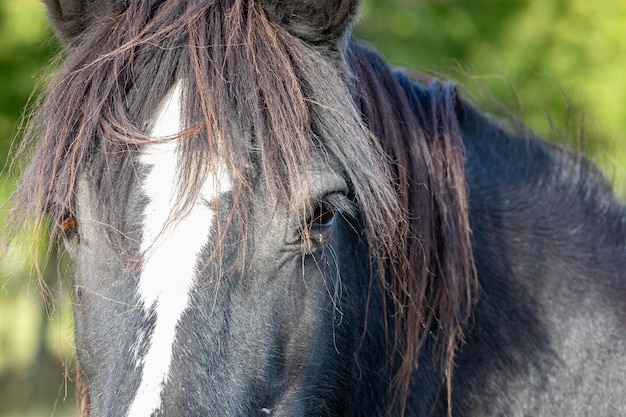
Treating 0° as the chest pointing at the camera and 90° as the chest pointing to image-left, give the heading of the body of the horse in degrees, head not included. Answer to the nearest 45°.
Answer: approximately 45°
